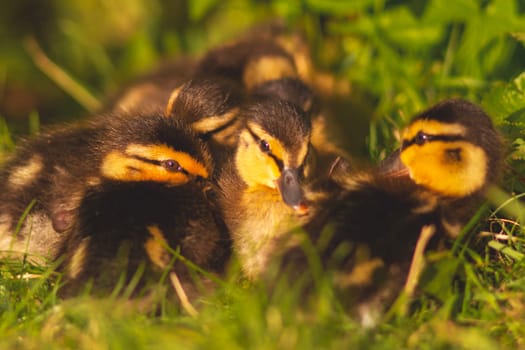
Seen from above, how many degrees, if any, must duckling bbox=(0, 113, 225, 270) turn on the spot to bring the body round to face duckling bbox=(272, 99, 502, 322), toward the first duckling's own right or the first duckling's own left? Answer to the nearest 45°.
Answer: approximately 45° to the first duckling's own right

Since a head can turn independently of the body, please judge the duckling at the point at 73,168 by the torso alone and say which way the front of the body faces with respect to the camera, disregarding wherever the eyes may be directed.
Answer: to the viewer's right

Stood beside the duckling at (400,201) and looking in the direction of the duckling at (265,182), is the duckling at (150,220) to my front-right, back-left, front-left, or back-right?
front-left

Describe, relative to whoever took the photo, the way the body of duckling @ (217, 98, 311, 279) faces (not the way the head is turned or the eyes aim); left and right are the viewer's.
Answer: facing the viewer and to the right of the viewer

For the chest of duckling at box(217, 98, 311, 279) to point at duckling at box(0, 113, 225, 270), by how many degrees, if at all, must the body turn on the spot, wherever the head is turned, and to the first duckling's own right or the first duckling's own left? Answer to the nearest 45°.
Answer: approximately 135° to the first duckling's own right
